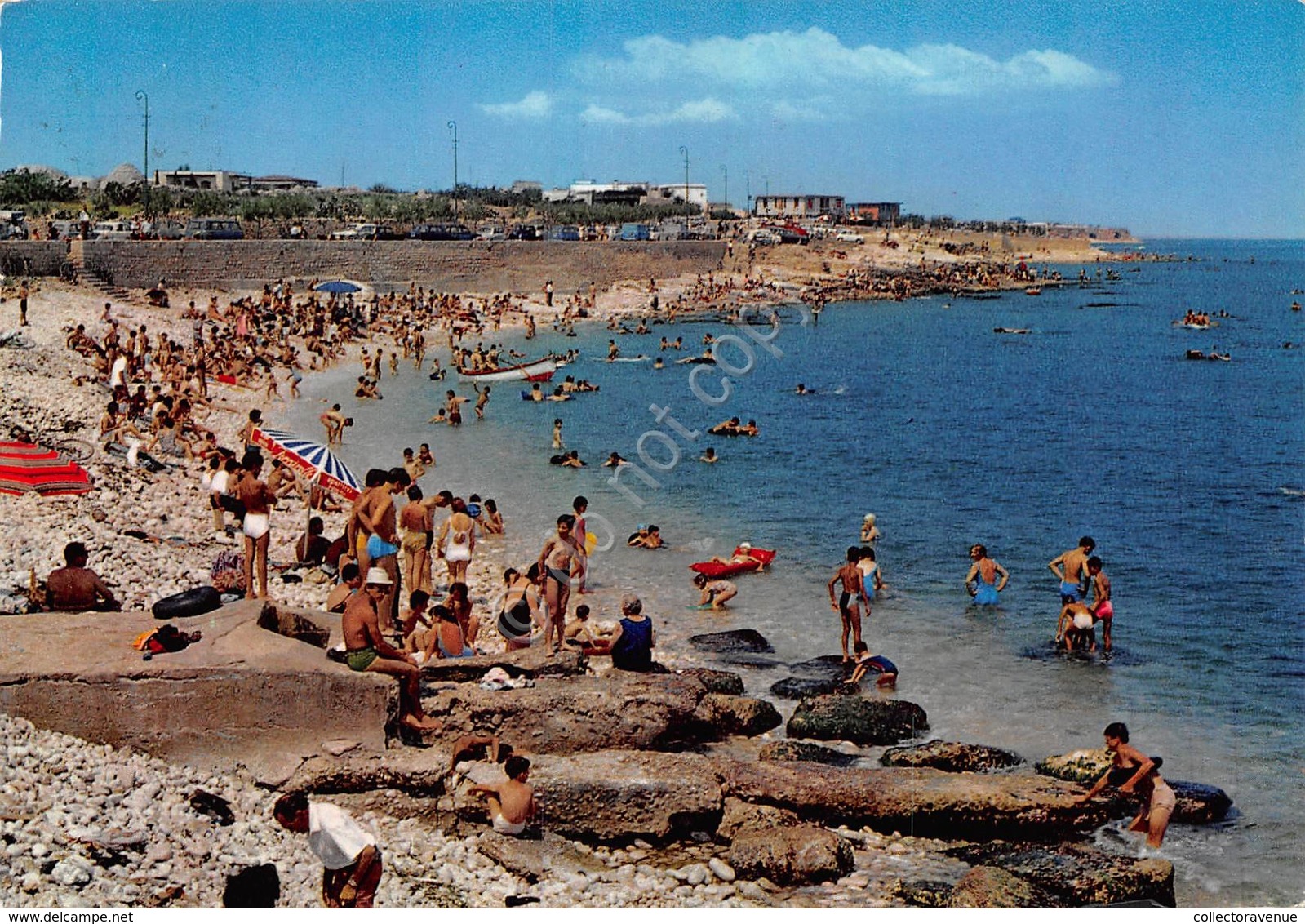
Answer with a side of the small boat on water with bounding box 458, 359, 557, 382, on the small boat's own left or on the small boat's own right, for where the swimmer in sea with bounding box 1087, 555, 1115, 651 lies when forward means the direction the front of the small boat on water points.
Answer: on the small boat's own right

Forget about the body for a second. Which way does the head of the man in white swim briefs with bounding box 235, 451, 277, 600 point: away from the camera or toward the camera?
away from the camera

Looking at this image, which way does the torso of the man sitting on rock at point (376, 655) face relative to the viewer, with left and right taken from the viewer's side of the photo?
facing to the right of the viewer

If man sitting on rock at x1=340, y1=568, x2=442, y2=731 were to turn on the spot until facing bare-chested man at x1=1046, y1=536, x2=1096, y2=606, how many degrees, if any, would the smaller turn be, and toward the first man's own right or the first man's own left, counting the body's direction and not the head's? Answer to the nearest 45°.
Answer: approximately 45° to the first man's own left

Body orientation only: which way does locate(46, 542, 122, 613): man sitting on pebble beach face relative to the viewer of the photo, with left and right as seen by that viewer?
facing away from the viewer

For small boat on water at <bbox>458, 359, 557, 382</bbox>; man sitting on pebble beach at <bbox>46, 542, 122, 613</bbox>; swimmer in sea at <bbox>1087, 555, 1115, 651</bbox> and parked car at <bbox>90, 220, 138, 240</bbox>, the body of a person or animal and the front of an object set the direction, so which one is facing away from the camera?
the man sitting on pebble beach

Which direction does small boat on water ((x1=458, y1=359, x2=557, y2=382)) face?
to the viewer's right
